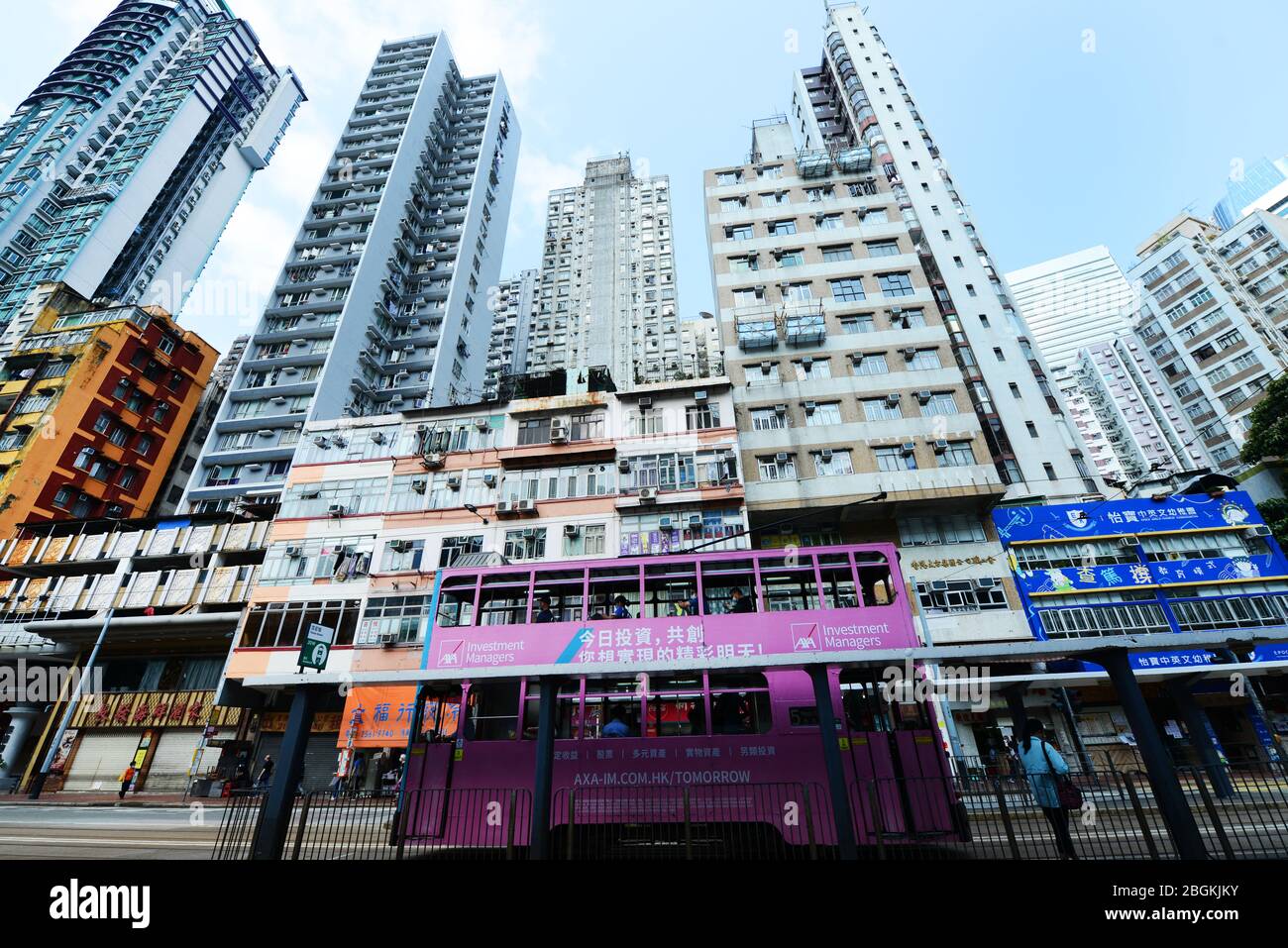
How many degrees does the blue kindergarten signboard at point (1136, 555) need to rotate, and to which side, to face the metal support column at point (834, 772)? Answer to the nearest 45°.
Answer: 0° — it already faces it

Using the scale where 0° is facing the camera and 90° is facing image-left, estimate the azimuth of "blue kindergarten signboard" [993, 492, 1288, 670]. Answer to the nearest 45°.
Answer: approximately 0°

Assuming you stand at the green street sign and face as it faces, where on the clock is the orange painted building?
The orange painted building is roughly at 5 o'clock from the green street sign.

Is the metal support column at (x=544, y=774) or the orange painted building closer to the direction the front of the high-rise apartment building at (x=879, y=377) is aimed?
the metal support column
